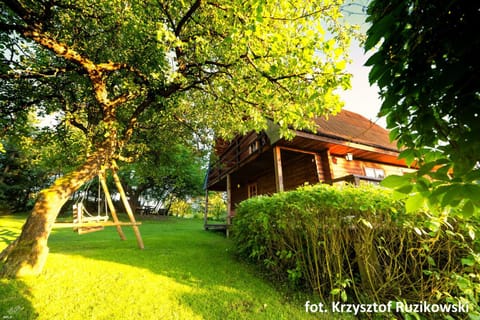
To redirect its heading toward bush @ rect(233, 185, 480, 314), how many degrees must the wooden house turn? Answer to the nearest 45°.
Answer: approximately 45° to its left

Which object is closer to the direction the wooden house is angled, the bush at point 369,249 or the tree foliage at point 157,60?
the tree foliage

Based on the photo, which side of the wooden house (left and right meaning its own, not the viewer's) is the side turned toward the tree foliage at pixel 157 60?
front

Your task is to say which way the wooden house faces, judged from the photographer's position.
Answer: facing the viewer and to the left of the viewer
